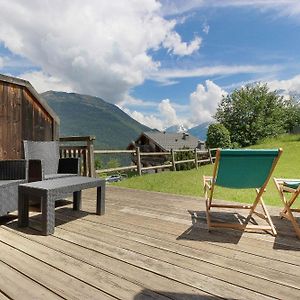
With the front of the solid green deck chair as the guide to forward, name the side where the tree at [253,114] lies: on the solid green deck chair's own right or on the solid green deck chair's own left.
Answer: on the solid green deck chair's own right
